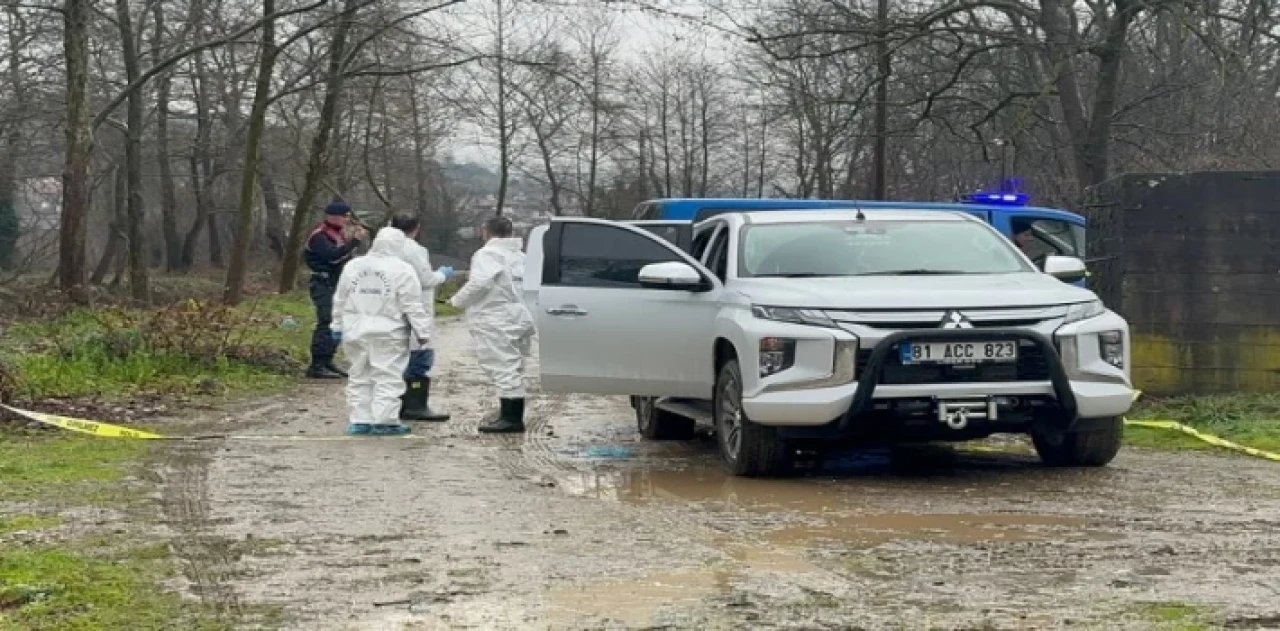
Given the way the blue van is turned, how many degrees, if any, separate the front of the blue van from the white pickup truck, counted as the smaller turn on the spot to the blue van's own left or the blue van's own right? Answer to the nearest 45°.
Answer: approximately 90° to the blue van's own right

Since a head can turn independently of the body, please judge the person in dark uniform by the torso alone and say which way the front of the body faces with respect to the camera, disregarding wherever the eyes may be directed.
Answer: to the viewer's right

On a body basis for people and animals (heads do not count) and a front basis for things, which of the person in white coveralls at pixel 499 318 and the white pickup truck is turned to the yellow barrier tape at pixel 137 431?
the person in white coveralls

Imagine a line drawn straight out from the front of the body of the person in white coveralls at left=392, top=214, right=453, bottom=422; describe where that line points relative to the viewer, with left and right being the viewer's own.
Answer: facing to the right of the viewer

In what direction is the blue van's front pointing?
to the viewer's right

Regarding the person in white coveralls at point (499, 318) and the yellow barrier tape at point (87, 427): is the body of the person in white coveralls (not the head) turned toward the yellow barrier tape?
yes

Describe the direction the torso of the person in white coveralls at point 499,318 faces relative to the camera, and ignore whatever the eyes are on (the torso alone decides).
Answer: to the viewer's left

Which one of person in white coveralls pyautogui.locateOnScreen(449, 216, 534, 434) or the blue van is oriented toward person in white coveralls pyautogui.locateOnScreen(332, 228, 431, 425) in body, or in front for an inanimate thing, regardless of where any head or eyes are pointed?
person in white coveralls pyautogui.locateOnScreen(449, 216, 534, 434)

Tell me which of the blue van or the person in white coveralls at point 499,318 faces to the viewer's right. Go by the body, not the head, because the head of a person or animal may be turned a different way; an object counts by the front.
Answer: the blue van

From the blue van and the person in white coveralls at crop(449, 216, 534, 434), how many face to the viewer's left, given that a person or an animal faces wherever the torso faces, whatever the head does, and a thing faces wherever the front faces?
1

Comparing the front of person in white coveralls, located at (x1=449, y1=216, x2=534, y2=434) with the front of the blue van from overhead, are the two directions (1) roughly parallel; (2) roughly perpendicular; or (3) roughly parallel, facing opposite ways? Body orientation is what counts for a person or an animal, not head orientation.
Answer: roughly parallel, facing opposite ways

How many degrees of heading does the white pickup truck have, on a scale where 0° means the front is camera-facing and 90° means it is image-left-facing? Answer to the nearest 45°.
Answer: approximately 315°

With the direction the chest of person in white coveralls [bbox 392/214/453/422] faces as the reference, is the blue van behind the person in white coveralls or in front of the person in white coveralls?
in front

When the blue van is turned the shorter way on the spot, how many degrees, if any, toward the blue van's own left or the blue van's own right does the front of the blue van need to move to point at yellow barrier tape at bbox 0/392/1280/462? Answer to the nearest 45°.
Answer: approximately 135° to the blue van's own right
